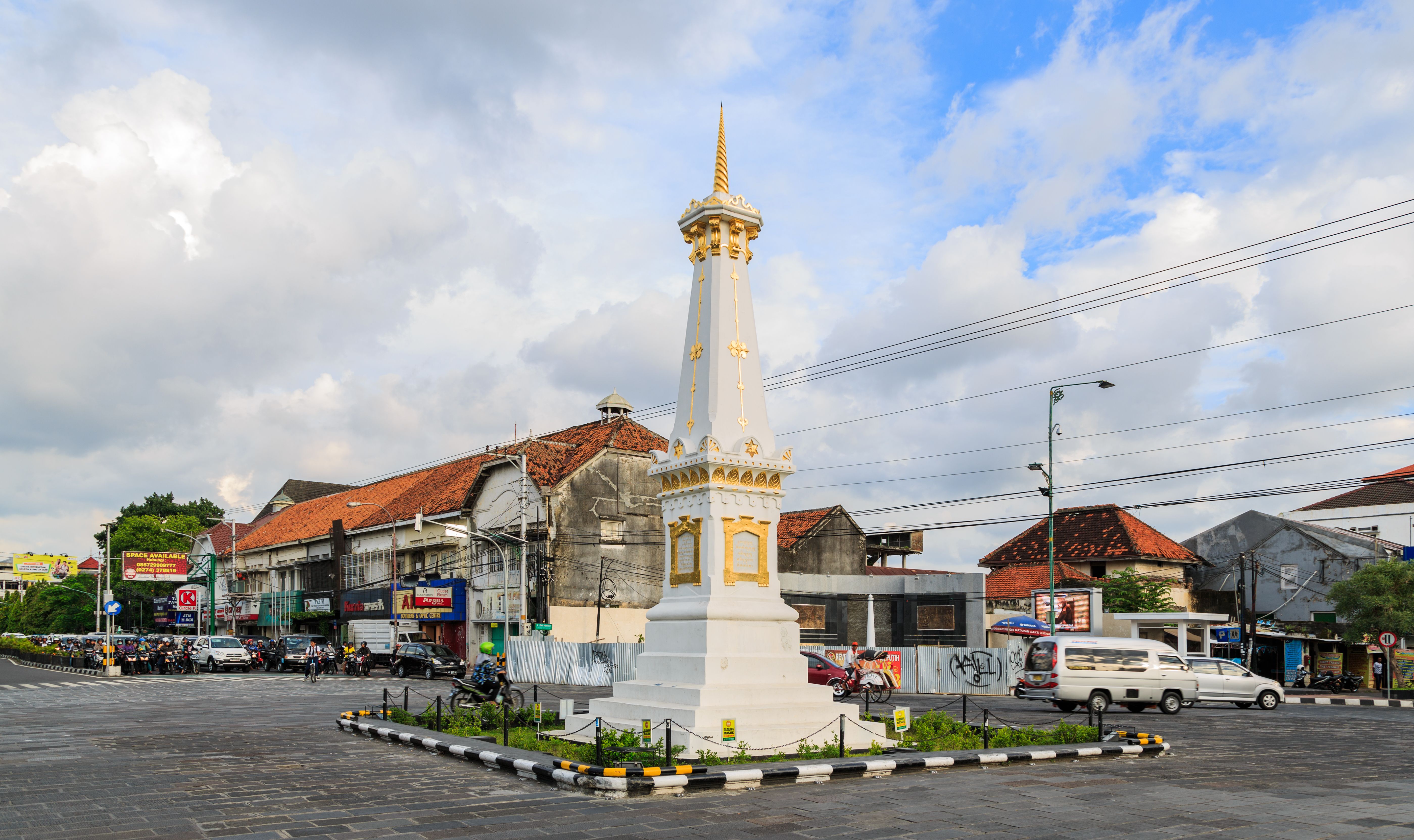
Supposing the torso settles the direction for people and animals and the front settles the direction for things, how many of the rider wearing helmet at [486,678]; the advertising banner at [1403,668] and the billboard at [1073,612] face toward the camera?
2

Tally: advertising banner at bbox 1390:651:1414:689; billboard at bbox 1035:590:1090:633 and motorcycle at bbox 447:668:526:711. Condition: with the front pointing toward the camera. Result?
2
